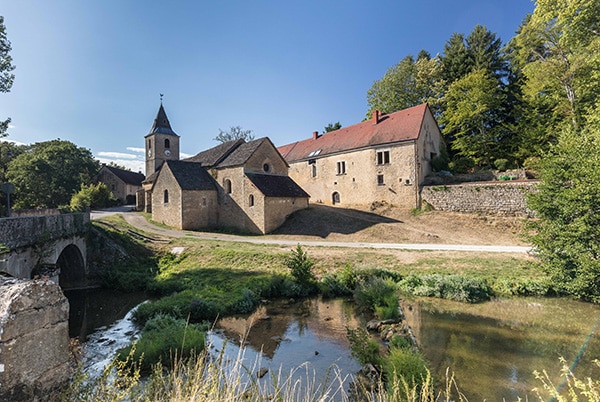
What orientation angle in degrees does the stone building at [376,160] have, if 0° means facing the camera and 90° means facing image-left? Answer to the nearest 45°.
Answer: approximately 45°

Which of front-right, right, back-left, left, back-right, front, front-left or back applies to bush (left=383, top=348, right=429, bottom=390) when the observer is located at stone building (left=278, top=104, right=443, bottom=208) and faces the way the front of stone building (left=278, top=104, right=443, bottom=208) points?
front-left

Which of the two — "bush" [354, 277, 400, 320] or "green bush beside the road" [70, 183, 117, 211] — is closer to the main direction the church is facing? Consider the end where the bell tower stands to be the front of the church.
the green bush beside the road

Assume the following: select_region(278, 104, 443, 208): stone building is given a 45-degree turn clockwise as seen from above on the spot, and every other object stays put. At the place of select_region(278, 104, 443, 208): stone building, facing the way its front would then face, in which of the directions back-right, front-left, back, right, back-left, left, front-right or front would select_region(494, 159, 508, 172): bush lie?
back

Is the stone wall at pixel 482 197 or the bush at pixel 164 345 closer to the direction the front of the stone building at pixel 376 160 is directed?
the bush

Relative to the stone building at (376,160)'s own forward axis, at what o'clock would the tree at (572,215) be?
The tree is roughly at 10 o'clock from the stone building.

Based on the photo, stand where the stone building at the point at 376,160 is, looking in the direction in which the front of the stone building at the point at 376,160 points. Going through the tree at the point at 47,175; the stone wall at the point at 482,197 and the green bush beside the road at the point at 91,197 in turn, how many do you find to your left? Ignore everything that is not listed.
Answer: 1
